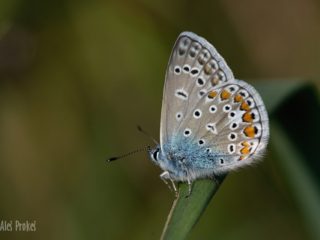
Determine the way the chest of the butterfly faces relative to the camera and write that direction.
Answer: to the viewer's left
